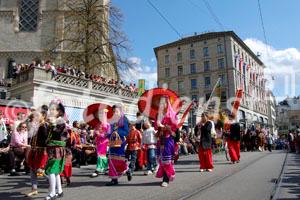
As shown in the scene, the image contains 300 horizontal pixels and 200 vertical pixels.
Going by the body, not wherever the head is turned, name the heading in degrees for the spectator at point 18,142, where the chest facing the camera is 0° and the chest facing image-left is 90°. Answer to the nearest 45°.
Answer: approximately 315°

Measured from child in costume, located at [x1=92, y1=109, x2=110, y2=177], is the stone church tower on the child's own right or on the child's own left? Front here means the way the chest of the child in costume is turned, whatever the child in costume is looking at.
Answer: on the child's own right

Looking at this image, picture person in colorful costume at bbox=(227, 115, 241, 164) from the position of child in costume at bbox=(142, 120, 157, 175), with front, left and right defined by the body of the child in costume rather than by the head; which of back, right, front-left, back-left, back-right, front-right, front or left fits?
back

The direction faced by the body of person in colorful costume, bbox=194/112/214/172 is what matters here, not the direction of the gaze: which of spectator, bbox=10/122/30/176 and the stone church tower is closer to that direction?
the spectator
